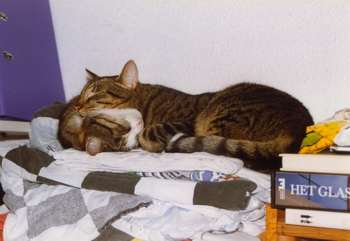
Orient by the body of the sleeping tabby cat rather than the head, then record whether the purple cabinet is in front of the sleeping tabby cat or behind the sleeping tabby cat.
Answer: in front

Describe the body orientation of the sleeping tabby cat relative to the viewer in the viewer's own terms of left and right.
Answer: facing to the left of the viewer

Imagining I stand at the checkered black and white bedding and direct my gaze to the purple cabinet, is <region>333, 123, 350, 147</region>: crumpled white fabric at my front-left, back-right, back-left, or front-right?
back-right
